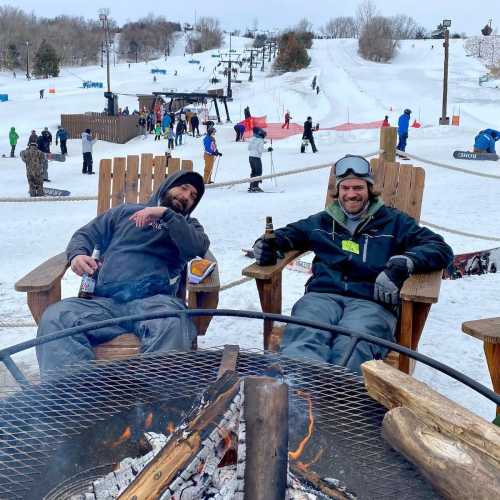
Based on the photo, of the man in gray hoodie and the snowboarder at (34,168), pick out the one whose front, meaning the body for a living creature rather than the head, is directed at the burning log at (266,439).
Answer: the man in gray hoodie

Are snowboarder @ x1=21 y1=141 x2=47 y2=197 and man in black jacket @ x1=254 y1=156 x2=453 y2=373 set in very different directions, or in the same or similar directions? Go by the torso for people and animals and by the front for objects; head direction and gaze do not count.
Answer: very different directions

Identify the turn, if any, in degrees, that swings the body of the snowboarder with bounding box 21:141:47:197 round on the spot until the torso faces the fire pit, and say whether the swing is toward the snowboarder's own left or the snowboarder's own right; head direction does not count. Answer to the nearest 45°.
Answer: approximately 180°

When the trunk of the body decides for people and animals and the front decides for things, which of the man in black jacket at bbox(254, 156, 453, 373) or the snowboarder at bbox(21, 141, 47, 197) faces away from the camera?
the snowboarder

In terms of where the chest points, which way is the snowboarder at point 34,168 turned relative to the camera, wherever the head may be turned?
away from the camera

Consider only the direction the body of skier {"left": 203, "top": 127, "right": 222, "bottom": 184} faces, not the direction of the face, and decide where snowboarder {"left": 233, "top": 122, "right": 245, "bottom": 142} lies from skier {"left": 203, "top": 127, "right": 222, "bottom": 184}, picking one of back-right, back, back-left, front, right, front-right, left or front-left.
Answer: left

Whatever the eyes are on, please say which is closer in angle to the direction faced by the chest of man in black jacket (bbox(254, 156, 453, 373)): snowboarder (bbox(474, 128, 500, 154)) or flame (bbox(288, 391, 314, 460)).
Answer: the flame

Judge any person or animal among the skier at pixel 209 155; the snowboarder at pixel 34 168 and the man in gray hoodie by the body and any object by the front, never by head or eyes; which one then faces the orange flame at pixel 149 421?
the man in gray hoodie

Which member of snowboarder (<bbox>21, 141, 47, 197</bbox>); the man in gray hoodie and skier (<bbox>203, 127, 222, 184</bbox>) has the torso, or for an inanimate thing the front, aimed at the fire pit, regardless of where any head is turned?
the man in gray hoodie
